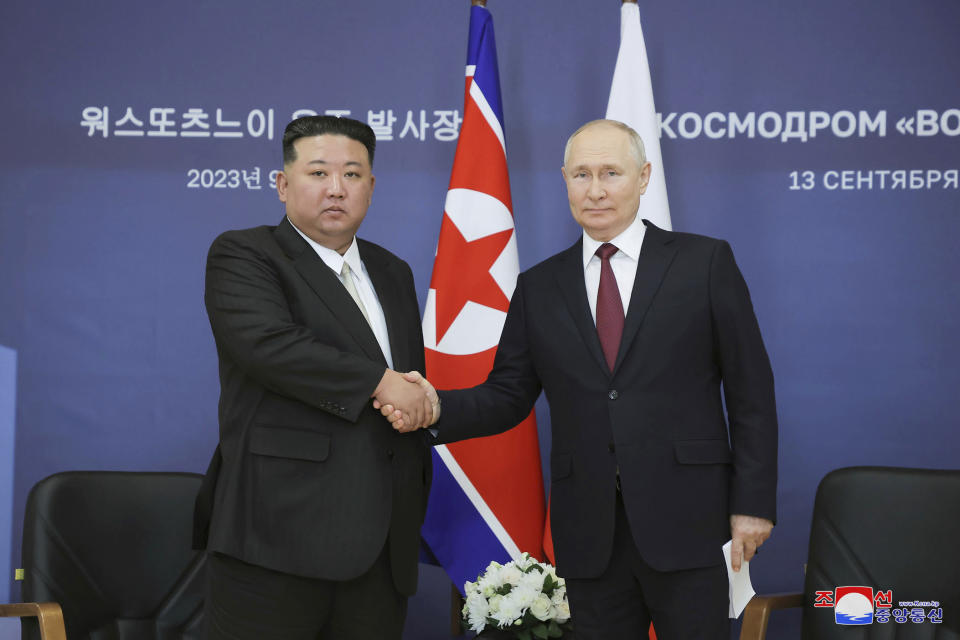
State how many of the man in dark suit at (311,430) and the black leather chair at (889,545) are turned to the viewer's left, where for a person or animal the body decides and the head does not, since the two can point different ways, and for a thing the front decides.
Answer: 0

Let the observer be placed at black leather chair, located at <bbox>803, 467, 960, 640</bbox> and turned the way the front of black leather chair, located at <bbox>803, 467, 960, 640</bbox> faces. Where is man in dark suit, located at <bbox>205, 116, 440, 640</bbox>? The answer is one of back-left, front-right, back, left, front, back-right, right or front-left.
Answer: front-right

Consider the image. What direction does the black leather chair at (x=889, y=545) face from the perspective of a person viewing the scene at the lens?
facing the viewer

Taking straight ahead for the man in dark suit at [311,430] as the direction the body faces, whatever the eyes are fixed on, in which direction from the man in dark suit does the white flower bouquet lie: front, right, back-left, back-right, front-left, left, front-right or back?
left

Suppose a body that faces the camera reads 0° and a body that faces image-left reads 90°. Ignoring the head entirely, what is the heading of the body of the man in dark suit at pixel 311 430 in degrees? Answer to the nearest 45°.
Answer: approximately 315°

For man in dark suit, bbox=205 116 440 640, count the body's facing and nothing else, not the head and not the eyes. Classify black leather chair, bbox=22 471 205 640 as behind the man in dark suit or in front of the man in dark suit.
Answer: behind

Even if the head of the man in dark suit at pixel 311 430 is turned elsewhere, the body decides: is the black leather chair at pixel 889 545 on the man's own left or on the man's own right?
on the man's own left

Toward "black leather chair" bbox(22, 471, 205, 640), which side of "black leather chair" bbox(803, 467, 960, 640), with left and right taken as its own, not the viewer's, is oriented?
right

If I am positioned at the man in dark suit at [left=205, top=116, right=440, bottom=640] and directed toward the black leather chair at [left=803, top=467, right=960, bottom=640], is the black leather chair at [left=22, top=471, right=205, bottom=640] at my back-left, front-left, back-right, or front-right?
back-left

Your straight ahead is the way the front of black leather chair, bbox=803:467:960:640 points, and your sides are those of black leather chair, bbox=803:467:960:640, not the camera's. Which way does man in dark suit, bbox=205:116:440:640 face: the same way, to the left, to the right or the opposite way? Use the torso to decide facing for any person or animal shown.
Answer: to the left
